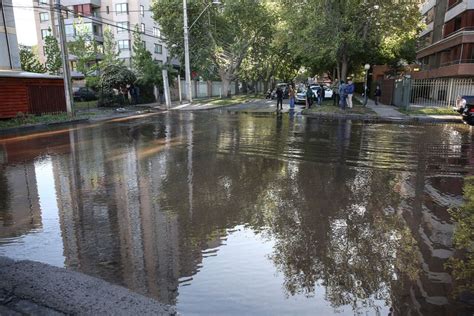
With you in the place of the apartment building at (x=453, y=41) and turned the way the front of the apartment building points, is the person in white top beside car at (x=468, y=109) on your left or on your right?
on your left

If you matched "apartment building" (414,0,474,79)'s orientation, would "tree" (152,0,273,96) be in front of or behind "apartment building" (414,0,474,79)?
in front

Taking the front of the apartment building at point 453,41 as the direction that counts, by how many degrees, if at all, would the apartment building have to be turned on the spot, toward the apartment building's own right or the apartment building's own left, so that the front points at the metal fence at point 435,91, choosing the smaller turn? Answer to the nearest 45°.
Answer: approximately 45° to the apartment building's own left

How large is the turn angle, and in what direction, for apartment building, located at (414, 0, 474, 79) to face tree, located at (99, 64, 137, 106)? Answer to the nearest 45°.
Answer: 0° — it already faces it

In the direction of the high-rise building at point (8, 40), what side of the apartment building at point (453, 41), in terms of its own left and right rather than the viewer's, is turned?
front

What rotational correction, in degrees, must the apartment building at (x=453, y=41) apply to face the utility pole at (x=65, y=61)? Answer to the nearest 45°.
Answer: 0° — it already faces it

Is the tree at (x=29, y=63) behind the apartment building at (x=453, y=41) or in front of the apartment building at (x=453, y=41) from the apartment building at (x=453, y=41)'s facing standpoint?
in front

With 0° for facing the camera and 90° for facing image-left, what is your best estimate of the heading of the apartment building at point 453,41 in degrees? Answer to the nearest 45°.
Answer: approximately 45°
